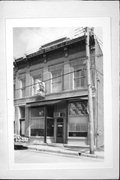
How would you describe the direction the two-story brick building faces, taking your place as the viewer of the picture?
facing the viewer and to the left of the viewer
